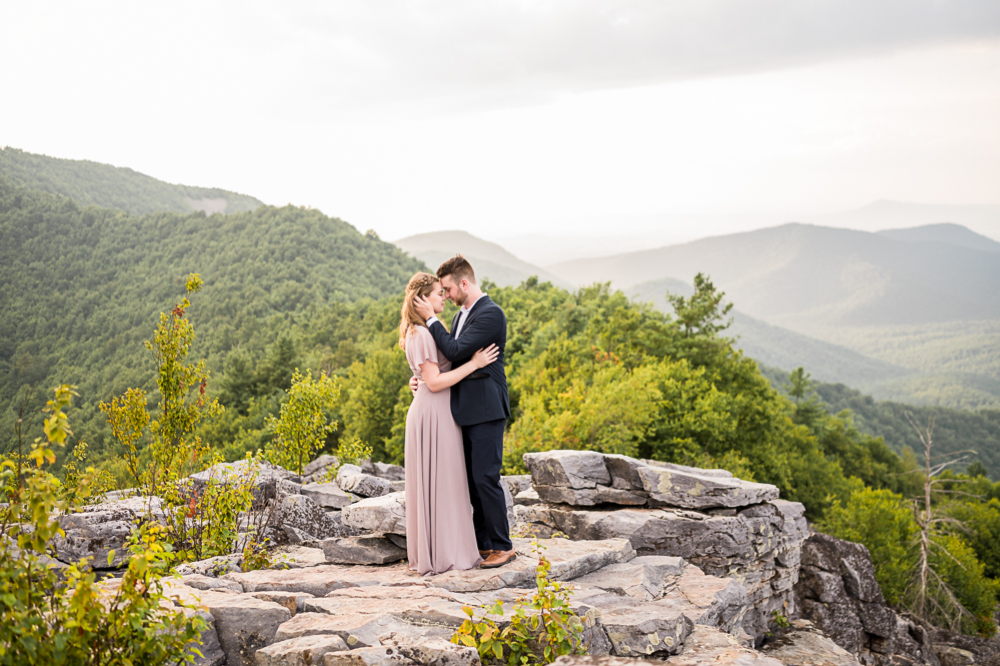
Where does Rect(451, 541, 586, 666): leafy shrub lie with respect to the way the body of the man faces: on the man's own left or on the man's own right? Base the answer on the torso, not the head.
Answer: on the man's own left

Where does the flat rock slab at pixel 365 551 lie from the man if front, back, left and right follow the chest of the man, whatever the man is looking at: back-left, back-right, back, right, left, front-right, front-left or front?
front-right

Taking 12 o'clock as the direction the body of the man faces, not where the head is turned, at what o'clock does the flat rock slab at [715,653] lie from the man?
The flat rock slab is roughly at 7 o'clock from the man.

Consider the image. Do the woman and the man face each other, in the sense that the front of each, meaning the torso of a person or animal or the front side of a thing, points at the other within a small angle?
yes

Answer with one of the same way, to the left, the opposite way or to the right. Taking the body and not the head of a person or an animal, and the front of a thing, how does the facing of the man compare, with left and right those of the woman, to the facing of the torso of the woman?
the opposite way

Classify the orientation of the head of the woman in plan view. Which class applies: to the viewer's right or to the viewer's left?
to the viewer's right

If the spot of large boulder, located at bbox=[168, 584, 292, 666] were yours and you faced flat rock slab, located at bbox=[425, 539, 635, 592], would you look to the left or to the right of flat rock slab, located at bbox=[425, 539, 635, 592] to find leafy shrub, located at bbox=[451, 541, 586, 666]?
right

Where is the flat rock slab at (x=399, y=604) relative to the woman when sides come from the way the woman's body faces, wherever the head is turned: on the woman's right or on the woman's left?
on the woman's right

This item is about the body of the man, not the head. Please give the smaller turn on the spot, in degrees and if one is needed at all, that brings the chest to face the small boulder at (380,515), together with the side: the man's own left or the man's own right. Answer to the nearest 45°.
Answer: approximately 45° to the man's own right

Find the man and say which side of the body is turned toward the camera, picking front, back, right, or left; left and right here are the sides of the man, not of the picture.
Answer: left

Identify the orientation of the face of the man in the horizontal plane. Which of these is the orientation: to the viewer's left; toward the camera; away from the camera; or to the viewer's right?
to the viewer's left

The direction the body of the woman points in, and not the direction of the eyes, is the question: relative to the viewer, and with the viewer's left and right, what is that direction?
facing to the right of the viewer
